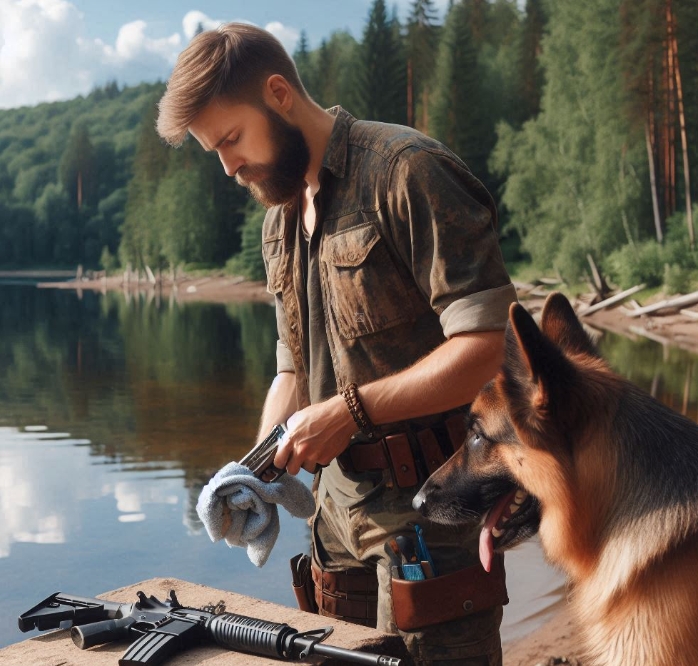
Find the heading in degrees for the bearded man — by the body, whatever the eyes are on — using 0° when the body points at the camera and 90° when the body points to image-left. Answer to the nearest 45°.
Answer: approximately 45°

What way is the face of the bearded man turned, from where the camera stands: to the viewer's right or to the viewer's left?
to the viewer's left

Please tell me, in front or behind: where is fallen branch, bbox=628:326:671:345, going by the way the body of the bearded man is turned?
behind

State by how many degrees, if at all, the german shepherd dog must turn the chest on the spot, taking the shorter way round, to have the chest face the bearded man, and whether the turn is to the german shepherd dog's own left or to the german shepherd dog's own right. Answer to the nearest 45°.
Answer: approximately 45° to the german shepherd dog's own right

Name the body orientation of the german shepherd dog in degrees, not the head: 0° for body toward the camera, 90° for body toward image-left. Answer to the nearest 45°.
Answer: approximately 90°

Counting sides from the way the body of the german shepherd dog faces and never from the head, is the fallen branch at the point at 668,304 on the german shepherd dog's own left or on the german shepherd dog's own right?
on the german shepherd dog's own right

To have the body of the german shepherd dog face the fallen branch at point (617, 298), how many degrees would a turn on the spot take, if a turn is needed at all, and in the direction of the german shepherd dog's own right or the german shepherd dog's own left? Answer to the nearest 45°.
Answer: approximately 90° to the german shepherd dog's own right

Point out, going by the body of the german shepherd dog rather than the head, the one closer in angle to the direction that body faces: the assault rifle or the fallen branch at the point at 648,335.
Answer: the assault rifle
